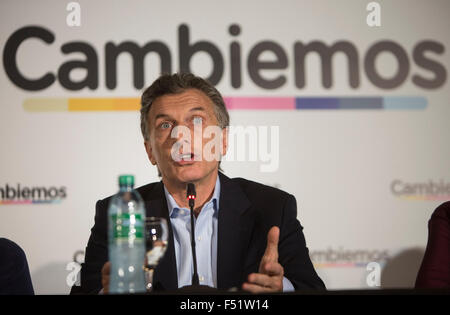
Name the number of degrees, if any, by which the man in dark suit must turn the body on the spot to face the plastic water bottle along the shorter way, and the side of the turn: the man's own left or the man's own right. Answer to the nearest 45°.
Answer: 0° — they already face it

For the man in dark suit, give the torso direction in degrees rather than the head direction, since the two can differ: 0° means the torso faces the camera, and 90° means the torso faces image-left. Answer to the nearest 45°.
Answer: approximately 0°
